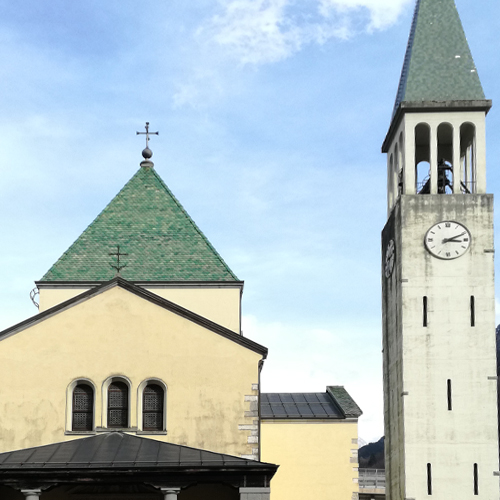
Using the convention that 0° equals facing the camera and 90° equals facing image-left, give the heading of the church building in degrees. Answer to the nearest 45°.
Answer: approximately 0°

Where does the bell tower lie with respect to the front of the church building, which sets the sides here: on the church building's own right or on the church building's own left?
on the church building's own left
